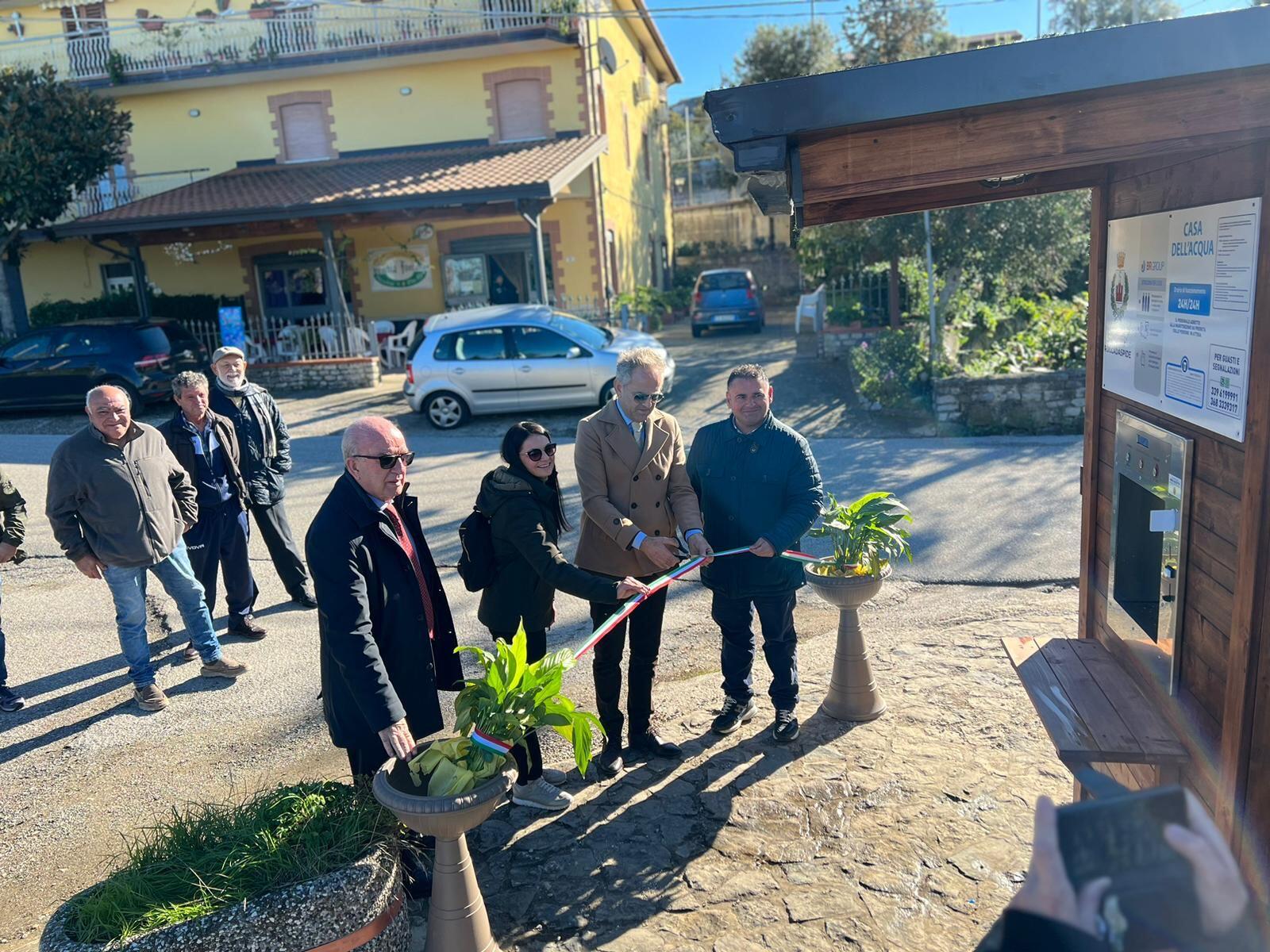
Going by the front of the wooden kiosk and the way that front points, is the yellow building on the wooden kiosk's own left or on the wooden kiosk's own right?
on the wooden kiosk's own right

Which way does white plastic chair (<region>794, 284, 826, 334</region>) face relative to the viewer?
to the viewer's left

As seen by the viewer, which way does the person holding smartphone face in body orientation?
away from the camera

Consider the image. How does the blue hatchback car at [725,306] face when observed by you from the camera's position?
facing away from the viewer

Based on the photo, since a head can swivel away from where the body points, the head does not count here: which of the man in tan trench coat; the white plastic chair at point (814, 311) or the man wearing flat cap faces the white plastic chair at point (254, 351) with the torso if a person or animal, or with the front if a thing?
the white plastic chair at point (814, 311)

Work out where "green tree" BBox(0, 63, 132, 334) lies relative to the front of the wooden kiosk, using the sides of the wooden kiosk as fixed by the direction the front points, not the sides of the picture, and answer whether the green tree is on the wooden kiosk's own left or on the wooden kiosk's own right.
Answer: on the wooden kiosk's own right

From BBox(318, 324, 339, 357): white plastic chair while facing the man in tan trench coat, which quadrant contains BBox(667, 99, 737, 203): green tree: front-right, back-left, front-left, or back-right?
back-left

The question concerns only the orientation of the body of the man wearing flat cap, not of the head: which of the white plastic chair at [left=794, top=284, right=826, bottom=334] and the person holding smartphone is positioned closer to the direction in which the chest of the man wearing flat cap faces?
the person holding smartphone

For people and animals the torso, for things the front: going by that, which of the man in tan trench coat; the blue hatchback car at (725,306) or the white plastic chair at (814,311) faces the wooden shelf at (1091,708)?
the man in tan trench coat
